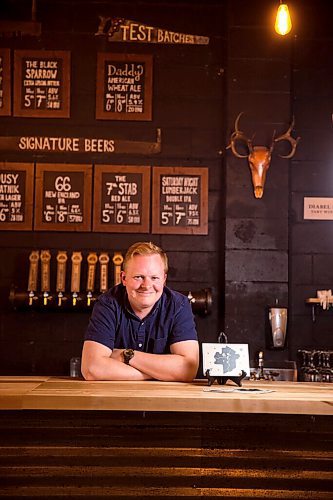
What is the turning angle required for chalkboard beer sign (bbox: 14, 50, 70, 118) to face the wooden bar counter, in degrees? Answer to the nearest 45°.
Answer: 0° — it already faces it

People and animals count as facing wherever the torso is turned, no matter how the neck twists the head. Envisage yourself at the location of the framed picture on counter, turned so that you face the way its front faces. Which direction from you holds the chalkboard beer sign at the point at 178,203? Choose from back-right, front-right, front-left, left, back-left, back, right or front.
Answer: back

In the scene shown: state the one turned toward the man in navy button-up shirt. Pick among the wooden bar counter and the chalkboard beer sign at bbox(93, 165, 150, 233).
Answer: the chalkboard beer sign

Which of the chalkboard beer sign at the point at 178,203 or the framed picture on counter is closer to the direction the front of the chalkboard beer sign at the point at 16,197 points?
the framed picture on counter

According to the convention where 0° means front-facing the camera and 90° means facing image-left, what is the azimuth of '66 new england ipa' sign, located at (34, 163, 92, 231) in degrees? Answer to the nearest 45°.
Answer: approximately 0°
